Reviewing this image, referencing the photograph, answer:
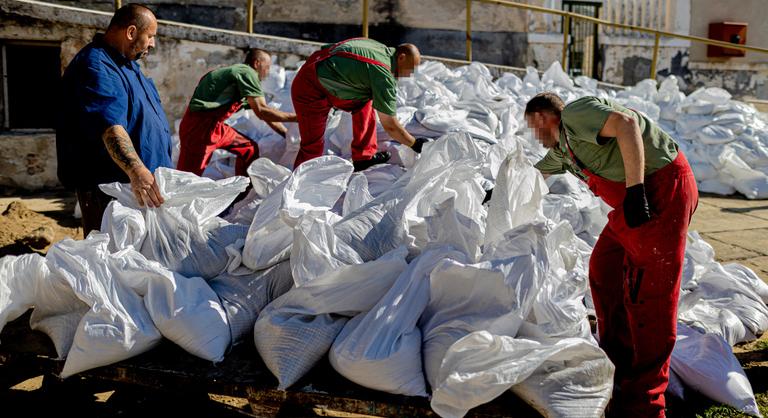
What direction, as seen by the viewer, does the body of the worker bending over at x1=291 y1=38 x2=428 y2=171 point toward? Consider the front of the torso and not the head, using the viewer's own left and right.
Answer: facing to the right of the viewer

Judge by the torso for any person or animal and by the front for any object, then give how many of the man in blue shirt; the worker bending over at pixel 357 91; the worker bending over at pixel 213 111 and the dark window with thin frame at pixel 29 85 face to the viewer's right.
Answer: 3

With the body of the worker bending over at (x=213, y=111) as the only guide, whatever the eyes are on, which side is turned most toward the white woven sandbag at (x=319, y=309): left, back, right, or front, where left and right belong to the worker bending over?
right

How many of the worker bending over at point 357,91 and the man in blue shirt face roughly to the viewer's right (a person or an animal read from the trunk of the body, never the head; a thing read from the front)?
2

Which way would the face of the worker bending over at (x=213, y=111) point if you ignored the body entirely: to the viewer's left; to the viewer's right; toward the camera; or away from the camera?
to the viewer's right

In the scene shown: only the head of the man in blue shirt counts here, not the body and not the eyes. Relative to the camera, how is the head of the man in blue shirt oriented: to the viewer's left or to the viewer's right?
to the viewer's right

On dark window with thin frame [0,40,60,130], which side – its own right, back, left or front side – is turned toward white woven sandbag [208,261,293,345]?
front

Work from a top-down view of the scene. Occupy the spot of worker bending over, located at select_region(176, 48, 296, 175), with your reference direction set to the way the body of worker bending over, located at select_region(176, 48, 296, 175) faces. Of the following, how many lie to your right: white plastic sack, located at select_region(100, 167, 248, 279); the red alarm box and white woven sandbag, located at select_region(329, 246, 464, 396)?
2

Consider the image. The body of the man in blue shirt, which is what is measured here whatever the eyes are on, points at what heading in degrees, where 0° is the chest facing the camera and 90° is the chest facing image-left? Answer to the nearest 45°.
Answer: approximately 270°

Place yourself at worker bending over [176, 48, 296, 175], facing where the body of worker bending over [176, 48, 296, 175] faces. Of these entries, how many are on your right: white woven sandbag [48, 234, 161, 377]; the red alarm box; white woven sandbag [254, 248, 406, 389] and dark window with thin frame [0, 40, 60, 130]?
2

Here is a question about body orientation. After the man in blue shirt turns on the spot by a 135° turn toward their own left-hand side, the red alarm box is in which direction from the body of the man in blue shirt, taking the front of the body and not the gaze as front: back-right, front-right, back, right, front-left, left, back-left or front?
right

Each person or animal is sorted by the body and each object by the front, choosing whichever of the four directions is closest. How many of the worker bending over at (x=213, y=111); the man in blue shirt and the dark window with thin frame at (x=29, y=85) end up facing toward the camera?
1

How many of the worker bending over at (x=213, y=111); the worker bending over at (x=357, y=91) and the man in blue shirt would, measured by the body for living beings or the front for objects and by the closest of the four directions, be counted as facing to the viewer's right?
3

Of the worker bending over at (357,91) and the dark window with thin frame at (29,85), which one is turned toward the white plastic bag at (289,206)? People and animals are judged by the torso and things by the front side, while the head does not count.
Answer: the dark window with thin frame

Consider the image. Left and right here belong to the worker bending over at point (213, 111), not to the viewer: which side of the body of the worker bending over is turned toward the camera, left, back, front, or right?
right

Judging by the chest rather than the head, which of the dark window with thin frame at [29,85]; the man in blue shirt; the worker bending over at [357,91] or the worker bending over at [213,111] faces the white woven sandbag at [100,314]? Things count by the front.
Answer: the dark window with thin frame

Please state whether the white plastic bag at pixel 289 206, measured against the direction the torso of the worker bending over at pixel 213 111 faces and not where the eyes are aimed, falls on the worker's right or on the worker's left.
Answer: on the worker's right
